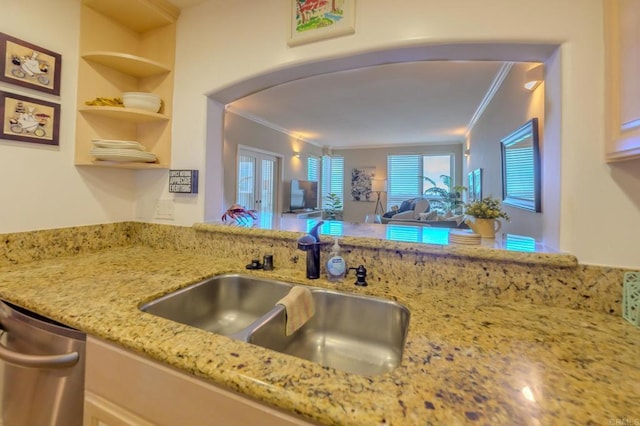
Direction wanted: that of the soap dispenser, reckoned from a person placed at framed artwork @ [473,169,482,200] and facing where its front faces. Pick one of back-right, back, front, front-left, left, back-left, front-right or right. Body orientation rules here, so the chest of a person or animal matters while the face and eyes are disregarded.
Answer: front-left

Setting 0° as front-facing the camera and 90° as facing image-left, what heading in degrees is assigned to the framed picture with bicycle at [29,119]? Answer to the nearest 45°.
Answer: approximately 315°

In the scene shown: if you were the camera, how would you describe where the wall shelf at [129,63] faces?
facing the viewer

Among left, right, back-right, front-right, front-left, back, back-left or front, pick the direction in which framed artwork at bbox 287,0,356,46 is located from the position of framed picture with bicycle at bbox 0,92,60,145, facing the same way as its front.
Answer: front

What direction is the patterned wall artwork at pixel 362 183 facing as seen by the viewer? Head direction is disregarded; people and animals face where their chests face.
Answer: toward the camera

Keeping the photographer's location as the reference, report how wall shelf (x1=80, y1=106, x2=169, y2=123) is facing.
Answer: facing the viewer and to the right of the viewer

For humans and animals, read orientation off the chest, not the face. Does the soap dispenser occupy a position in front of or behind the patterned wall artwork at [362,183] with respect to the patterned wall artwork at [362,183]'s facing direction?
in front

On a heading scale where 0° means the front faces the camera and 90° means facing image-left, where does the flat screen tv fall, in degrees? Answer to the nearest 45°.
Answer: approximately 315°

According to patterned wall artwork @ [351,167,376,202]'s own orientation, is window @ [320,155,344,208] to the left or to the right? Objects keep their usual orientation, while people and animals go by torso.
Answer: on its right

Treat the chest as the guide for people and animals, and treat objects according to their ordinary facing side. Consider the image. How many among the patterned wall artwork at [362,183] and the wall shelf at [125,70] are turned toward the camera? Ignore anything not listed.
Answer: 2

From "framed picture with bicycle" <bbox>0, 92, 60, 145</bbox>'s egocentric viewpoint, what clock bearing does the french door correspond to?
The french door is roughly at 9 o'clock from the framed picture with bicycle.

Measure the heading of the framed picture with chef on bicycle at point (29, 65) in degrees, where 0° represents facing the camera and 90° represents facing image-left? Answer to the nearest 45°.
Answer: approximately 315°

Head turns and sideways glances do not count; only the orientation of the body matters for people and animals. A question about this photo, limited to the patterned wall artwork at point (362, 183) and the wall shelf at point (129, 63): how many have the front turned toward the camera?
2

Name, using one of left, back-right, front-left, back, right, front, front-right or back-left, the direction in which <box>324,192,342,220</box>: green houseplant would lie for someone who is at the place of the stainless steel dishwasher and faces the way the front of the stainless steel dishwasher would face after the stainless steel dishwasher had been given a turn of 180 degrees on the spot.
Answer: front
